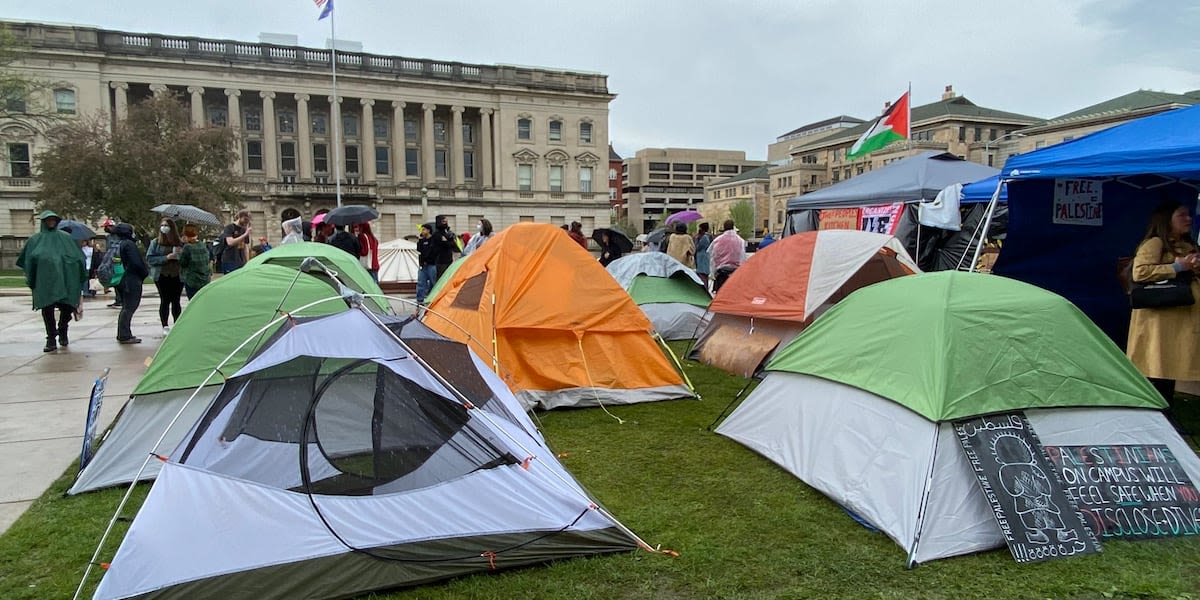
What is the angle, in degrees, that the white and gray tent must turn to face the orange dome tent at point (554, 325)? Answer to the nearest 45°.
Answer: approximately 135° to its left

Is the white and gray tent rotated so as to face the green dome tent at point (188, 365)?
no

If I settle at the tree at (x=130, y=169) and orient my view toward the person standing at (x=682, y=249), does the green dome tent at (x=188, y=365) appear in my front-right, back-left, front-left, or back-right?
front-right

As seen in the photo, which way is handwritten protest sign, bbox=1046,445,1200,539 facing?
toward the camera

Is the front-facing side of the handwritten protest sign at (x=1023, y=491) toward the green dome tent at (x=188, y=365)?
no

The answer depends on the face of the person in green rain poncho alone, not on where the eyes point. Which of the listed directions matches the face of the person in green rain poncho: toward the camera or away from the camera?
toward the camera

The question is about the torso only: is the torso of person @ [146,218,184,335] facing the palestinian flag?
no

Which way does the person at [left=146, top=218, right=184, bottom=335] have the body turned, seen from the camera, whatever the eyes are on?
toward the camera

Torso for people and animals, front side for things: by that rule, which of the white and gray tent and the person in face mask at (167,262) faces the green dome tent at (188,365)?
the person in face mask

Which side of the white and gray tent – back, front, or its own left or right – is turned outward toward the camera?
front

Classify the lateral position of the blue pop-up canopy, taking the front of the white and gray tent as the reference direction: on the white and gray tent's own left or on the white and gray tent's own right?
on the white and gray tent's own left

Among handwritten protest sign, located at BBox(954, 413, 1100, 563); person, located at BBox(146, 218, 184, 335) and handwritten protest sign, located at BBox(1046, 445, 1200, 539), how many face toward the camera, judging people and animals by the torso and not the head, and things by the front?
3

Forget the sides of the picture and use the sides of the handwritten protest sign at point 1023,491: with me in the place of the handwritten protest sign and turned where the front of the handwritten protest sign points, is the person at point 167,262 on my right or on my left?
on my right

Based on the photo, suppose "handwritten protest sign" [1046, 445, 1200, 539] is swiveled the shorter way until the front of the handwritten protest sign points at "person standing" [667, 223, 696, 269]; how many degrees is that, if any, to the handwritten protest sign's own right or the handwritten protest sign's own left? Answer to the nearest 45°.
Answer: approximately 135° to the handwritten protest sign's own right

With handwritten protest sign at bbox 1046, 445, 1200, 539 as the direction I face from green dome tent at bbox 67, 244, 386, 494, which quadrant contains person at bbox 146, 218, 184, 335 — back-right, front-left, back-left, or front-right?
back-left

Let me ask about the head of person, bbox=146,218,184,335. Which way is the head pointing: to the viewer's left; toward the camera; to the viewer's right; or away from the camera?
toward the camera

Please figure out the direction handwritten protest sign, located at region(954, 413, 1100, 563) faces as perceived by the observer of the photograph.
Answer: facing the viewer

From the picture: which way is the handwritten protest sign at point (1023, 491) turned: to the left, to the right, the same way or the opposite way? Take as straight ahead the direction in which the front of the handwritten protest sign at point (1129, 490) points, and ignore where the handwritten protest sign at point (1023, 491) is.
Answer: the same way
